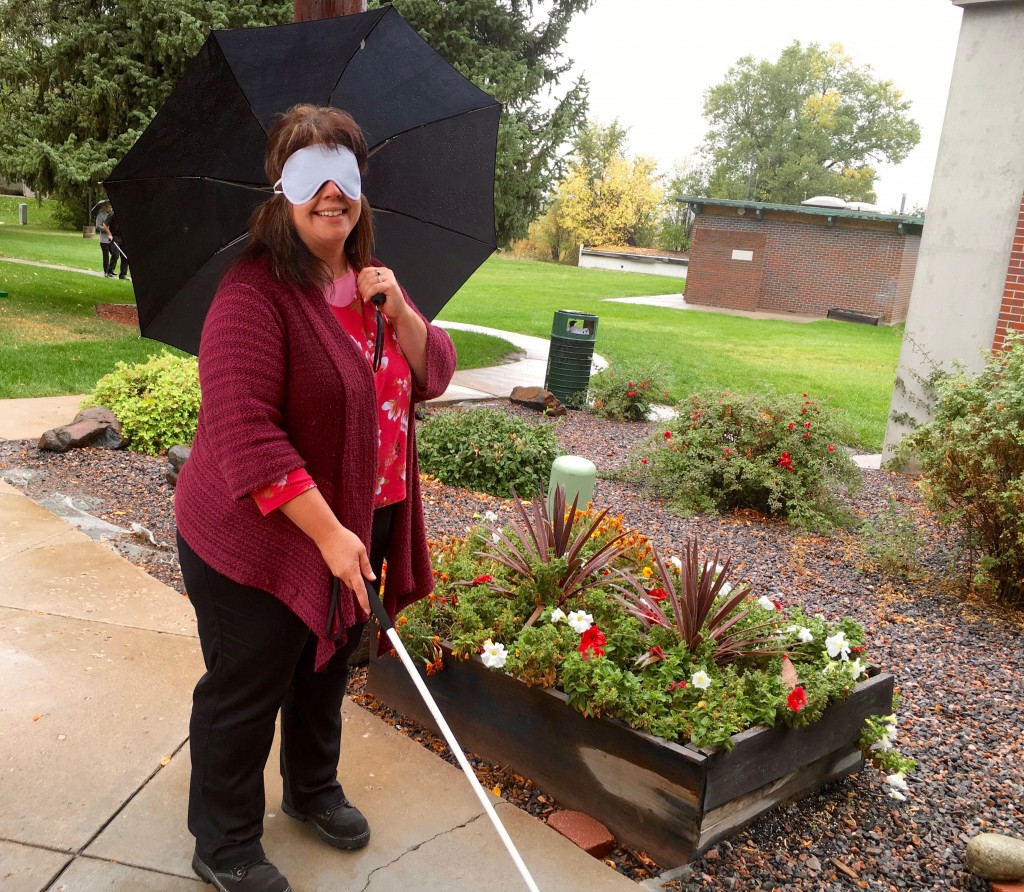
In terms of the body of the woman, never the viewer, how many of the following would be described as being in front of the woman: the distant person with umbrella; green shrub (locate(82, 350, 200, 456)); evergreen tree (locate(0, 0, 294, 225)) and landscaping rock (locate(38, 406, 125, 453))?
0

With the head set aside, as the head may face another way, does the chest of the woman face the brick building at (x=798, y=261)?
no

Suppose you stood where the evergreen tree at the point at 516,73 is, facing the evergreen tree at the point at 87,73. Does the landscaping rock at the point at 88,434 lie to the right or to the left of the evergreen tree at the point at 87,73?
left

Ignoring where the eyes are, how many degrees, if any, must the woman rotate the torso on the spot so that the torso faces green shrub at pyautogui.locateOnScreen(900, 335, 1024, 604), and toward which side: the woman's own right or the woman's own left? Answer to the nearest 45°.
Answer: approximately 90° to the woman's own left

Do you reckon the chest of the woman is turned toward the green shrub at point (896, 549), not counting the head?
no

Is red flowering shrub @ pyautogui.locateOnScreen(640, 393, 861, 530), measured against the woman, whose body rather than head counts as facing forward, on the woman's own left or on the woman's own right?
on the woman's own left

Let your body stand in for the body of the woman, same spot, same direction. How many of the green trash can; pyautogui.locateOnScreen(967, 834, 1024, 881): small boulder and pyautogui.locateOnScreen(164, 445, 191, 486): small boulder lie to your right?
0

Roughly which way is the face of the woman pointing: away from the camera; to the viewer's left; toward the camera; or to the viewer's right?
toward the camera

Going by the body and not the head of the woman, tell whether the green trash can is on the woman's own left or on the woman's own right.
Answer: on the woman's own left

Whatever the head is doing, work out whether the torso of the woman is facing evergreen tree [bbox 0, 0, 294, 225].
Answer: no

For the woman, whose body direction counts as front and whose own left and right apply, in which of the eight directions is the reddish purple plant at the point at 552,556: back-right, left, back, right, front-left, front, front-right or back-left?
left

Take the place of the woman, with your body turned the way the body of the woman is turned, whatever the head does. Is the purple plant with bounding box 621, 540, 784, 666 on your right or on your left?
on your left

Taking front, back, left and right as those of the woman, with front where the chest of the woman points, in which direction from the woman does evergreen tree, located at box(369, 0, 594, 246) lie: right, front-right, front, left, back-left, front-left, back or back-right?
back-left

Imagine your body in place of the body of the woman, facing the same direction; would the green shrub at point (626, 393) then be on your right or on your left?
on your left

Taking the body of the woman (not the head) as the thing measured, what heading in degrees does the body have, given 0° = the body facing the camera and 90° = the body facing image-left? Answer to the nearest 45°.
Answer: approximately 315°
